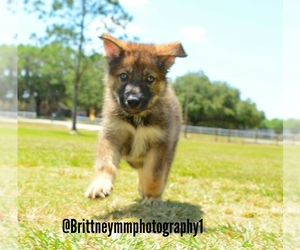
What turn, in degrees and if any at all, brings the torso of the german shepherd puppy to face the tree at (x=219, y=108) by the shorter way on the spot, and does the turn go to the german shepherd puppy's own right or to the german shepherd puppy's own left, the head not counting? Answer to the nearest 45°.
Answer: approximately 180°

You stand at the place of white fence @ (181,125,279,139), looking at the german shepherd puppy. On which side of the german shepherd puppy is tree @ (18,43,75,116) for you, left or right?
right

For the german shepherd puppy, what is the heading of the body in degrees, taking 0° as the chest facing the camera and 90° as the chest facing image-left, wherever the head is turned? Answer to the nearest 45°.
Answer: approximately 0°

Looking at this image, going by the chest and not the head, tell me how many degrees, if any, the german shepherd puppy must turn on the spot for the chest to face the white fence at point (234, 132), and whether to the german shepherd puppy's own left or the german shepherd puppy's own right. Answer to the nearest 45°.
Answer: approximately 180°

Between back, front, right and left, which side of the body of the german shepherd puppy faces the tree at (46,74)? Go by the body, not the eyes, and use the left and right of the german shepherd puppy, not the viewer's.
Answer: back
